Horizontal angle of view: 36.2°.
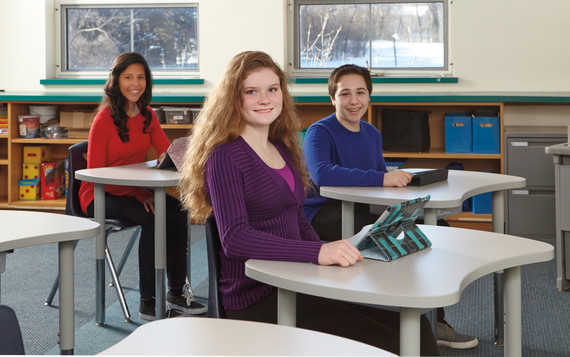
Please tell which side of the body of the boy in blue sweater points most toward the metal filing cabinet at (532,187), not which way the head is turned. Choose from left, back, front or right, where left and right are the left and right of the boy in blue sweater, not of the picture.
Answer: left

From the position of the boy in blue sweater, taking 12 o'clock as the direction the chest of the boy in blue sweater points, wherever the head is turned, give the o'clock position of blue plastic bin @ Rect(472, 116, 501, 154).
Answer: The blue plastic bin is roughly at 8 o'clock from the boy in blue sweater.

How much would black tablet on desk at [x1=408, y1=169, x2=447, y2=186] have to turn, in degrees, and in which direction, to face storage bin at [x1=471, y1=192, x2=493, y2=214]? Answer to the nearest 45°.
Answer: approximately 45° to its right

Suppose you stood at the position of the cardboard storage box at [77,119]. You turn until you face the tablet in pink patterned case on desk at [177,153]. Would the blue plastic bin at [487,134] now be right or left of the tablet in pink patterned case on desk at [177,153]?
left

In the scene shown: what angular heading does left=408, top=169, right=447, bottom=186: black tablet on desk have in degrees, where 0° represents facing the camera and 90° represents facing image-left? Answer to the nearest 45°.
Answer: approximately 135°

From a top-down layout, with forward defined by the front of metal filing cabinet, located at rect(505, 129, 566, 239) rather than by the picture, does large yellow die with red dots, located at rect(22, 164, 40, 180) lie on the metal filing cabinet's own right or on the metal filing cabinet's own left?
on the metal filing cabinet's own right

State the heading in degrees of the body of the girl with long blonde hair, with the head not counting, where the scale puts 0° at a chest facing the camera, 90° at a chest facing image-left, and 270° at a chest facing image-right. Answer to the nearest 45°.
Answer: approximately 315°

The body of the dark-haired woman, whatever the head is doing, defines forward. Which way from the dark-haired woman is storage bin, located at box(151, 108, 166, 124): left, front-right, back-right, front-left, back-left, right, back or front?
back-left

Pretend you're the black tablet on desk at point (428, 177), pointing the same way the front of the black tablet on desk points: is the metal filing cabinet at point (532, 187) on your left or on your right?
on your right

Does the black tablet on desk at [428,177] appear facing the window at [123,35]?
yes
